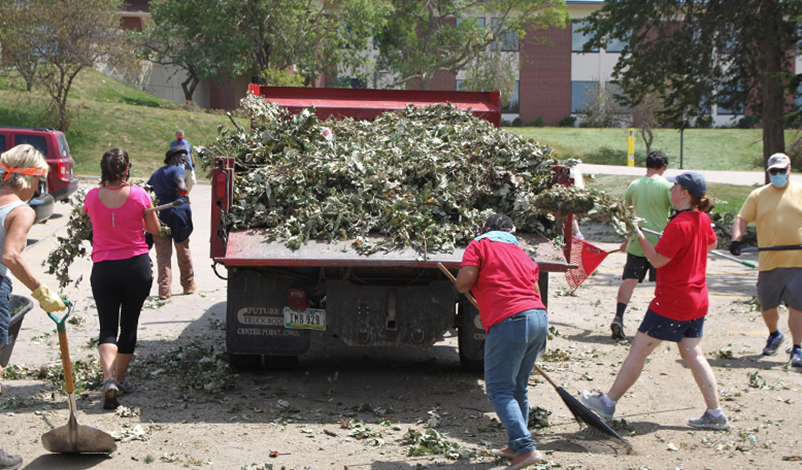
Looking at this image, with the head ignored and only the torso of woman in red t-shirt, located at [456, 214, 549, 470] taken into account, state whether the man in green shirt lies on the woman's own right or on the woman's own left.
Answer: on the woman's own right

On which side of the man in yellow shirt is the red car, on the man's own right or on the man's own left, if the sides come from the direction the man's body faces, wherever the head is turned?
on the man's own right

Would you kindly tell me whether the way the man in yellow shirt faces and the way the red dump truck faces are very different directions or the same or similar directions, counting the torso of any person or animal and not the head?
very different directions

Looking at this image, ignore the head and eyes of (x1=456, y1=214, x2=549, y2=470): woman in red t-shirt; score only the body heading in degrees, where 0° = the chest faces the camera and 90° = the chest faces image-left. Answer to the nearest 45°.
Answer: approximately 135°

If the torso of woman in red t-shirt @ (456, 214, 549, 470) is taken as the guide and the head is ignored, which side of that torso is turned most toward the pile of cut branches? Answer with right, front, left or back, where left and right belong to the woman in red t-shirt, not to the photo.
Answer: front

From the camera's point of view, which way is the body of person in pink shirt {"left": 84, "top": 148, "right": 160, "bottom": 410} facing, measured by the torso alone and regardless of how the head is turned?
away from the camera

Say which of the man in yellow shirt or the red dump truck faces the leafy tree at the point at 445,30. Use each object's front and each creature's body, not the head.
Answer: the red dump truck

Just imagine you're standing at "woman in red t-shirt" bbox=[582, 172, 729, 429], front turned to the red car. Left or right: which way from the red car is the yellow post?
right

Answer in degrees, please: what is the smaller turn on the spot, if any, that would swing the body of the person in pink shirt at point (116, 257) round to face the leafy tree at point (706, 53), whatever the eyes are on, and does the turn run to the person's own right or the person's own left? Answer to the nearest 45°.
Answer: approximately 45° to the person's own right

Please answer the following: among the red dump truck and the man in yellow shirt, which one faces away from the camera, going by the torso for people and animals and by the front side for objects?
the red dump truck

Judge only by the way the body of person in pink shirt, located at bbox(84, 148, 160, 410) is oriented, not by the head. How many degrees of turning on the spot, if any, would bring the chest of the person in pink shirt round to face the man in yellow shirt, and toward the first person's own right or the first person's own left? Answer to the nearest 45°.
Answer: approximately 90° to the first person's own right

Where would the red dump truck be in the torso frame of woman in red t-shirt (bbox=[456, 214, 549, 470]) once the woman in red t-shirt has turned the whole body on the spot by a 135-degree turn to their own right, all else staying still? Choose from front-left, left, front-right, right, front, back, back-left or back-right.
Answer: back-left

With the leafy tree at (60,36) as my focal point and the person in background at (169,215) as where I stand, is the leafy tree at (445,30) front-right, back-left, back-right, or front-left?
front-right

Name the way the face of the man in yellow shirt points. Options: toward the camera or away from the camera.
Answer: toward the camera

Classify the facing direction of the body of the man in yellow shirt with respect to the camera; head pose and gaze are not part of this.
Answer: toward the camera

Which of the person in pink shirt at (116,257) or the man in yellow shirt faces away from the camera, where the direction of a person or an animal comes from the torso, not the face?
the person in pink shirt

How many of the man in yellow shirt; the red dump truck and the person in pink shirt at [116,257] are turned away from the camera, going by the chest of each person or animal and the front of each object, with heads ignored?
2

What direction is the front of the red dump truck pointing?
away from the camera

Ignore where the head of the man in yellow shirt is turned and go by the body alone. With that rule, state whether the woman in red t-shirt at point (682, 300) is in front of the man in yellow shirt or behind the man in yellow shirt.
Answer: in front

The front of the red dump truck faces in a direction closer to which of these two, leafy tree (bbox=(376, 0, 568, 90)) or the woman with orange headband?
the leafy tree
